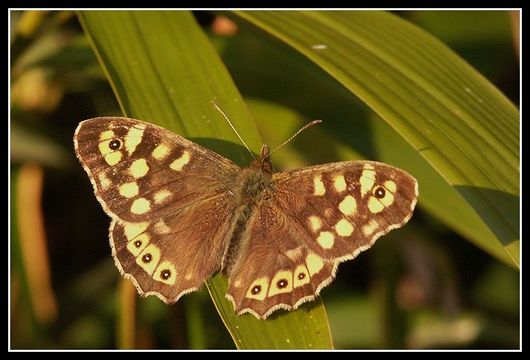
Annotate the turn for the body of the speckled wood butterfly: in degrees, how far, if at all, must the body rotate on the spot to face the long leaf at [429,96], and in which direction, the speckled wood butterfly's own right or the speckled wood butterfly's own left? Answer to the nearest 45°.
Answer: approximately 90° to the speckled wood butterfly's own right

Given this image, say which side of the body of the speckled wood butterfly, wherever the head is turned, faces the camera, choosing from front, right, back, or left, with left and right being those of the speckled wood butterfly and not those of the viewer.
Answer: back
